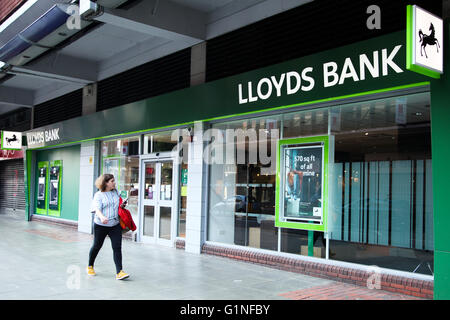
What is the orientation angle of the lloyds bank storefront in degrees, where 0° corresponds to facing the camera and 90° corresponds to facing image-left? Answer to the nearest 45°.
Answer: approximately 45°

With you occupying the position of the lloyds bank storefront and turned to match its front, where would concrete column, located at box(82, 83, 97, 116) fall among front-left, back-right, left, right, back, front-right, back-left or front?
right

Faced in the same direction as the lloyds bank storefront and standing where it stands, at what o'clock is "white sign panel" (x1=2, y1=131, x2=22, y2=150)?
The white sign panel is roughly at 3 o'clock from the lloyds bank storefront.

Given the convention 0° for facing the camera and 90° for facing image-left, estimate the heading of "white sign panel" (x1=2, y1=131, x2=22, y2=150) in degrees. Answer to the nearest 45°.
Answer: approximately 0°

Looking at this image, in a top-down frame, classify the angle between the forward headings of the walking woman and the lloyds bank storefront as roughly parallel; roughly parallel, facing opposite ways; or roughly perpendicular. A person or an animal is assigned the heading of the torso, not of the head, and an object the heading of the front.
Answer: roughly perpendicular
